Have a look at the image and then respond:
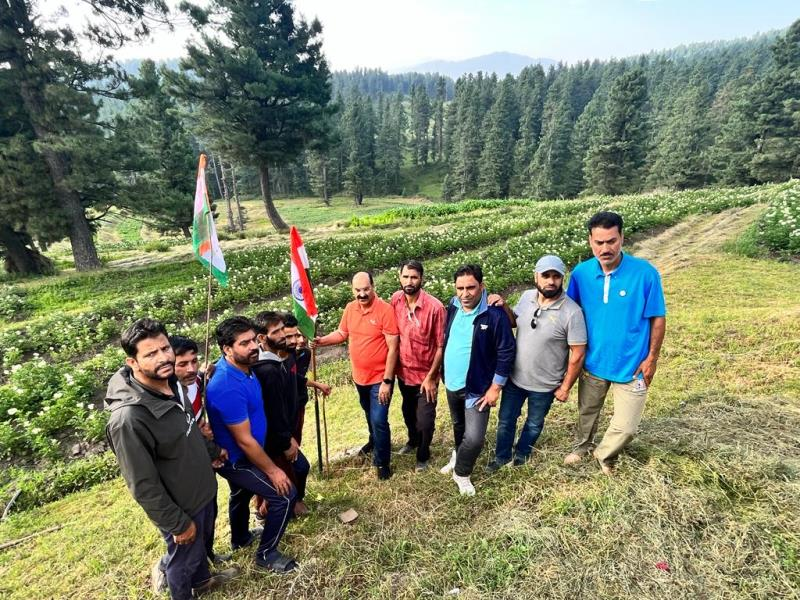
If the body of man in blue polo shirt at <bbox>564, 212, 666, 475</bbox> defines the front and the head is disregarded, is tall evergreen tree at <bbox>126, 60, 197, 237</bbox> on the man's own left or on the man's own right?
on the man's own right

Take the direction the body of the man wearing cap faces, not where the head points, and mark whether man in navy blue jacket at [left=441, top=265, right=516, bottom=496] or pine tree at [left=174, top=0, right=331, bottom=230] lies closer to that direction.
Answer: the man in navy blue jacket

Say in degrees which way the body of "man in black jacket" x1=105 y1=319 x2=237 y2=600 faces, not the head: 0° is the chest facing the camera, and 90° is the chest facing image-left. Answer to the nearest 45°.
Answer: approximately 315°

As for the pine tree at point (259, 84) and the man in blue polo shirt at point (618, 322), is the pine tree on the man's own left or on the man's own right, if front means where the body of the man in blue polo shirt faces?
on the man's own right

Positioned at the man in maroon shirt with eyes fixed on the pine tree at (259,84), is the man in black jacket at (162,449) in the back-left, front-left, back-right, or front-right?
back-left

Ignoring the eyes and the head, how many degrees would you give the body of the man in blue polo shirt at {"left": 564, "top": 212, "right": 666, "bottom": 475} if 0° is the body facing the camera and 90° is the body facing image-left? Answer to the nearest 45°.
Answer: approximately 45°

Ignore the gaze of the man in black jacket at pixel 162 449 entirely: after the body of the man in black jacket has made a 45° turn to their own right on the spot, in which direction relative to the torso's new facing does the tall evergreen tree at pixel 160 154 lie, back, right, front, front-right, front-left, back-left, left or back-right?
back

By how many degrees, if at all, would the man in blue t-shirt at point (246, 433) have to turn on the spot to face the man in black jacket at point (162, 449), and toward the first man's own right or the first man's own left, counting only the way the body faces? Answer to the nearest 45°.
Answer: approximately 135° to the first man's own right

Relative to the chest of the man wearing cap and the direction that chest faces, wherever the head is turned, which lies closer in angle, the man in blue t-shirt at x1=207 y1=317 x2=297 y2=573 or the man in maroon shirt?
the man in blue t-shirt
